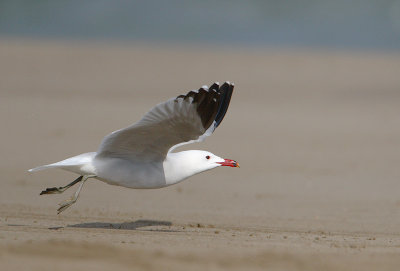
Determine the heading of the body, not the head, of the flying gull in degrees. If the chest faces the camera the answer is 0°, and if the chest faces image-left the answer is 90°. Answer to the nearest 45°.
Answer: approximately 270°
